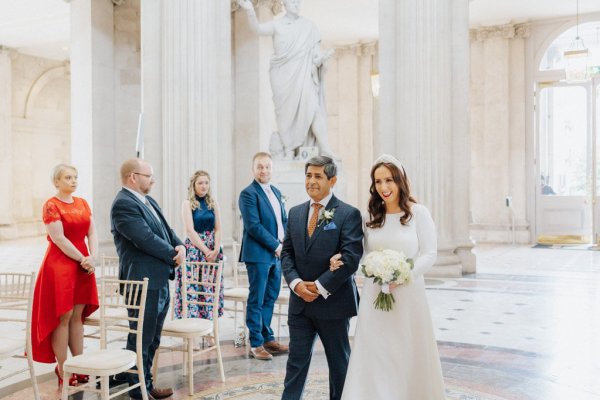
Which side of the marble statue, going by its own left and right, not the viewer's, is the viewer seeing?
front

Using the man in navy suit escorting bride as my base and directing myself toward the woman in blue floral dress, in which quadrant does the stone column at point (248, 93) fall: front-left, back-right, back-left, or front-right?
front-right

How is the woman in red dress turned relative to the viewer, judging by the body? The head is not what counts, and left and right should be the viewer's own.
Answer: facing the viewer and to the right of the viewer

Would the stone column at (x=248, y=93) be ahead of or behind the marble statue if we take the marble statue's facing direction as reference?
behind

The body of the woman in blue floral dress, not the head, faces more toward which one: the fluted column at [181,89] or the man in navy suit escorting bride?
the man in navy suit escorting bride

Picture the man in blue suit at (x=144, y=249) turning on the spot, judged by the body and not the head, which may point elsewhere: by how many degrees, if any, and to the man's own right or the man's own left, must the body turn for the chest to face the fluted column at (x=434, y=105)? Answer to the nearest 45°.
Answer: approximately 45° to the man's own left

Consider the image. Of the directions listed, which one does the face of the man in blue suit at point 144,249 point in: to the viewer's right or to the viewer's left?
to the viewer's right

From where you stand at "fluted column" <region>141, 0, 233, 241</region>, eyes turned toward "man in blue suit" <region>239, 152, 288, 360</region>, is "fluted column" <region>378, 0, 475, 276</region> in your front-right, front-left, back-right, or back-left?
front-left

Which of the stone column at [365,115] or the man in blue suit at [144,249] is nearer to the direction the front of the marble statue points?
the man in blue suit

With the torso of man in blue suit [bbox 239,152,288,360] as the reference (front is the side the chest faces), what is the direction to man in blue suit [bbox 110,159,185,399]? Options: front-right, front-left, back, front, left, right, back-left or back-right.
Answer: right

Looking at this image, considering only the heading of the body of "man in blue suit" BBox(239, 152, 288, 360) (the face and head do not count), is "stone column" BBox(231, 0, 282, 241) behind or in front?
behind

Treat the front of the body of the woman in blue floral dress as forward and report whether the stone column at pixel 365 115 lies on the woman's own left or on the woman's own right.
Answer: on the woman's own left

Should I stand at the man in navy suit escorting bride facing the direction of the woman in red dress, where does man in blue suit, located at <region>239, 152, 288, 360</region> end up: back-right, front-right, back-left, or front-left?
front-right
